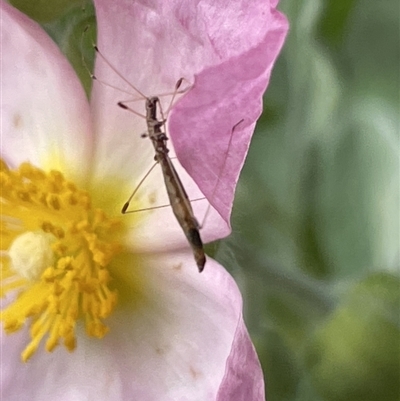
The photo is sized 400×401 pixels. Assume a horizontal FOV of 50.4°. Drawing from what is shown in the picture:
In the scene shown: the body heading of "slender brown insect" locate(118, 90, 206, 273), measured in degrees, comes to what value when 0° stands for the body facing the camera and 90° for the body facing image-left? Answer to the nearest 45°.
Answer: approximately 180°
